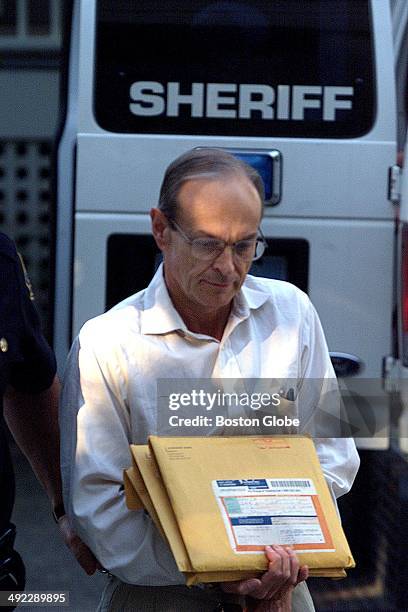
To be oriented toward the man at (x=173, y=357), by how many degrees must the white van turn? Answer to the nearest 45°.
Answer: approximately 180°

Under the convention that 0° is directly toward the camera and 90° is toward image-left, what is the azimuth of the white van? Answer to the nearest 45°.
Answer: approximately 180°

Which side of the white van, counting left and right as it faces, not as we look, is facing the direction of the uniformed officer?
back
